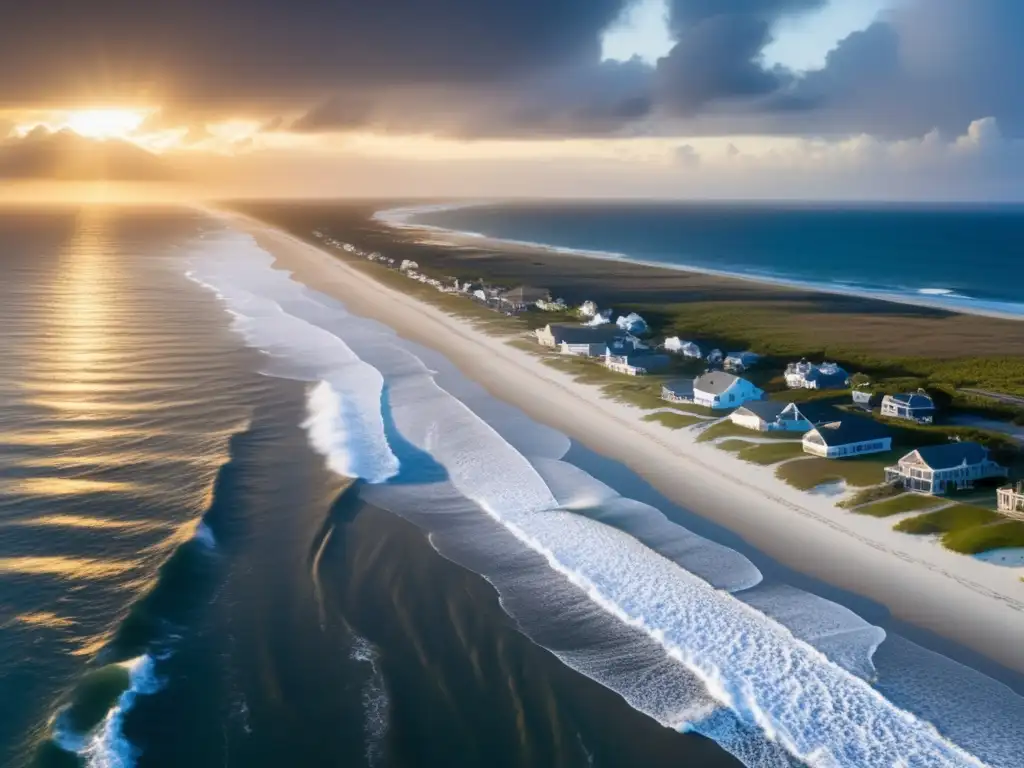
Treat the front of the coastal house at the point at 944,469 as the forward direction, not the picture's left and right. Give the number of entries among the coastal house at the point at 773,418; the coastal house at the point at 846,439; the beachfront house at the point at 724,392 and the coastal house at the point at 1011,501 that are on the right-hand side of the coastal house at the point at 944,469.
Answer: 3

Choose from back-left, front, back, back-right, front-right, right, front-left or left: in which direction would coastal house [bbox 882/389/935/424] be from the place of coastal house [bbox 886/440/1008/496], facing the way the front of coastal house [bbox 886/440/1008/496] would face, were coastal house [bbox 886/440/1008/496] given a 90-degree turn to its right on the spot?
front-right

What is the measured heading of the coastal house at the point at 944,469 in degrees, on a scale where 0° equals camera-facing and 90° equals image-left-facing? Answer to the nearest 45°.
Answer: approximately 45°

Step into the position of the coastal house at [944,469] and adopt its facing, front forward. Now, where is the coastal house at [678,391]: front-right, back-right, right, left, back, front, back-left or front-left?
right

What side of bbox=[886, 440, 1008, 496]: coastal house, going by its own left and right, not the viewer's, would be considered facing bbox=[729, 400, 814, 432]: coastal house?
right

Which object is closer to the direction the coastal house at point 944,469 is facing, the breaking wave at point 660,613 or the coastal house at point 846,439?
the breaking wave

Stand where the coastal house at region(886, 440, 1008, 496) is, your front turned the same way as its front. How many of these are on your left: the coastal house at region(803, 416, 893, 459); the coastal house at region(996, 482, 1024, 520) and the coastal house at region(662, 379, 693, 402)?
1

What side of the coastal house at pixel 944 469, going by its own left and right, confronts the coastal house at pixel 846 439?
right

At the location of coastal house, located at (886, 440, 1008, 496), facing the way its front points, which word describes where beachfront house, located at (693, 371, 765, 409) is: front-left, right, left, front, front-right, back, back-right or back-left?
right

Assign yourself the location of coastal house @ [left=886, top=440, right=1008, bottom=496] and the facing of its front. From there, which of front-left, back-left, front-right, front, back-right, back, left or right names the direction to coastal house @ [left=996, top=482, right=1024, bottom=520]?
left

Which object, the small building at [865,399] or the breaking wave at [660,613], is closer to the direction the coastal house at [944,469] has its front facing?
the breaking wave

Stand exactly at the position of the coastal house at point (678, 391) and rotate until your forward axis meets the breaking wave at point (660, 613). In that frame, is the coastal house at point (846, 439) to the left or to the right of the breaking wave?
left

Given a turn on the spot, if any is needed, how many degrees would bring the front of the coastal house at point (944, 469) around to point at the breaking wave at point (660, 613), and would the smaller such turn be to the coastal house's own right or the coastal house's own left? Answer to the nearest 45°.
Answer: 0° — it already faces it
